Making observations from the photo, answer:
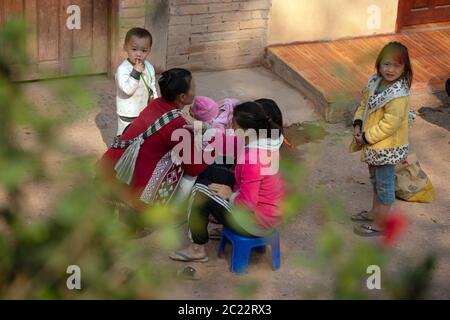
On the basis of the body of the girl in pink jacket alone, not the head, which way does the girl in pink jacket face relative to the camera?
to the viewer's left

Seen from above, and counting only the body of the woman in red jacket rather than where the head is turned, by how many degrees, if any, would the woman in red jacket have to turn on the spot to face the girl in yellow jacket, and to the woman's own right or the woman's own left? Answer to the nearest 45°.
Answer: approximately 45° to the woman's own right

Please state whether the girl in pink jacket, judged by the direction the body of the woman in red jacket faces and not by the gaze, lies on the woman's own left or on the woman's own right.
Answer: on the woman's own right

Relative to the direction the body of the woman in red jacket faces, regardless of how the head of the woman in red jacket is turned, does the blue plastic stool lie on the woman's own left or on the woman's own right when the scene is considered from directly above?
on the woman's own right

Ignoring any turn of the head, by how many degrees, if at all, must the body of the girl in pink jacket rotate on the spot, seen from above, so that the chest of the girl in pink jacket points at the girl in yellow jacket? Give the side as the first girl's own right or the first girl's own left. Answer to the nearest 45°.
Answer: approximately 135° to the first girl's own right

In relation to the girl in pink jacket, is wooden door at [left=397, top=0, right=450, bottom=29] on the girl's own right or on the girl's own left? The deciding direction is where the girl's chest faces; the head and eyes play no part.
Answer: on the girl's own right

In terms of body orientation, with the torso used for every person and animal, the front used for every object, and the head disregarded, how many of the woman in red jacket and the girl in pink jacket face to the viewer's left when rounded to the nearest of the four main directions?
1

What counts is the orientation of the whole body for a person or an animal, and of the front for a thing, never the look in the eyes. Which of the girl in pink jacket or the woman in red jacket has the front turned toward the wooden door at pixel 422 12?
the woman in red jacket

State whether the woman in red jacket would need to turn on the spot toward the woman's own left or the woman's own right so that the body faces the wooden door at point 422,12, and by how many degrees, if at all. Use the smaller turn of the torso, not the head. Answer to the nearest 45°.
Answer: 0° — they already face it

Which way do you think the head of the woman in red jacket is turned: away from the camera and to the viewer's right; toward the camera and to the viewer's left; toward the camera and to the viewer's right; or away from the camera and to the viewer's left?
away from the camera and to the viewer's right

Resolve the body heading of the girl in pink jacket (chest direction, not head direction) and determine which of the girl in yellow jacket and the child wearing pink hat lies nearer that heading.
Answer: the child wearing pink hat

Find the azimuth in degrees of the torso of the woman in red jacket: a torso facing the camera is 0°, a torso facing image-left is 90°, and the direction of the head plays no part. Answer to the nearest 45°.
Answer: approximately 225°
